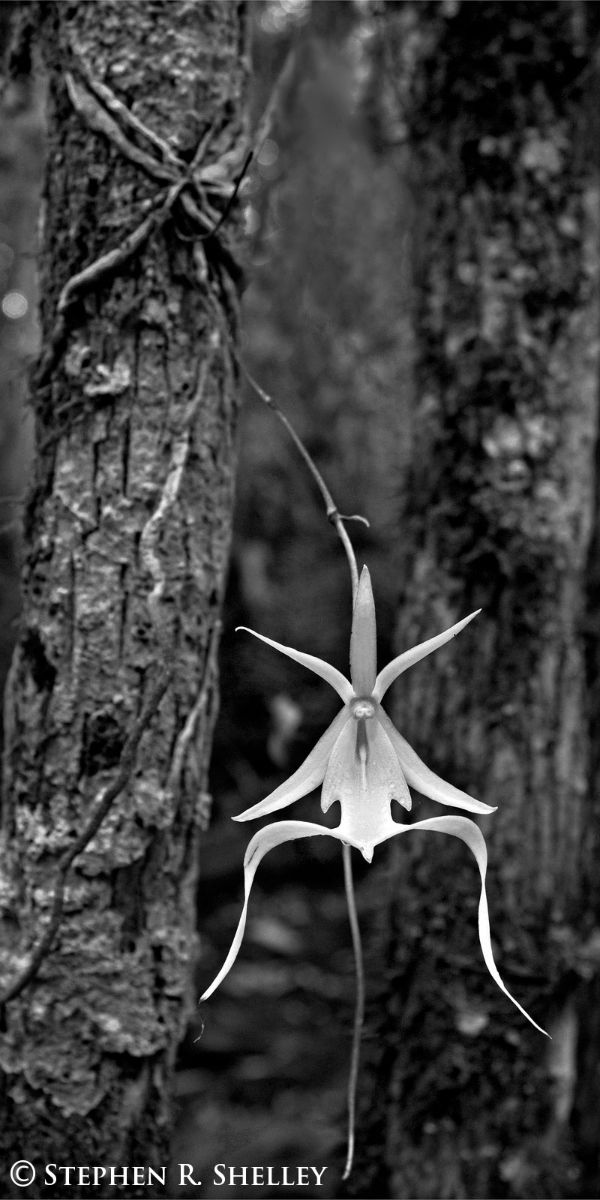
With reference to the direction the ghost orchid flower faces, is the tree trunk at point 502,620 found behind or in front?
behind

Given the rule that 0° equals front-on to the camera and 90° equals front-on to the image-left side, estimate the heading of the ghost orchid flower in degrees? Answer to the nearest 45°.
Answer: approximately 0°
